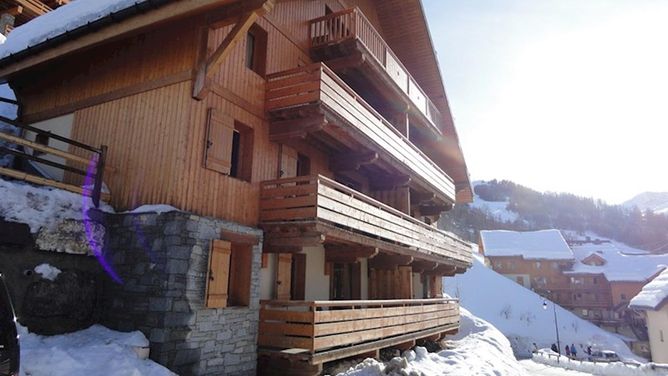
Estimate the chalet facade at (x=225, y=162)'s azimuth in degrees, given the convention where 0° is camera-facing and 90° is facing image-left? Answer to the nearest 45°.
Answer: approximately 315°

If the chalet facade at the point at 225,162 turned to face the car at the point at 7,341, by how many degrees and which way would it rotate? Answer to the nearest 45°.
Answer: approximately 45° to its right

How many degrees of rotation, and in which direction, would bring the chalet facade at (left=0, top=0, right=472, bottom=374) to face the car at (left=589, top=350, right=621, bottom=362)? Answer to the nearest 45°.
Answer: approximately 90° to its left

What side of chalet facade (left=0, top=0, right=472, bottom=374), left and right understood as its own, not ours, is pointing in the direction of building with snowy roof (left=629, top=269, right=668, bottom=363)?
left
